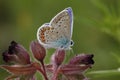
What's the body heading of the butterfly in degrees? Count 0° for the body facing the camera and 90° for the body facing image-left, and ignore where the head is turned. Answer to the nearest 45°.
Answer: approximately 270°
